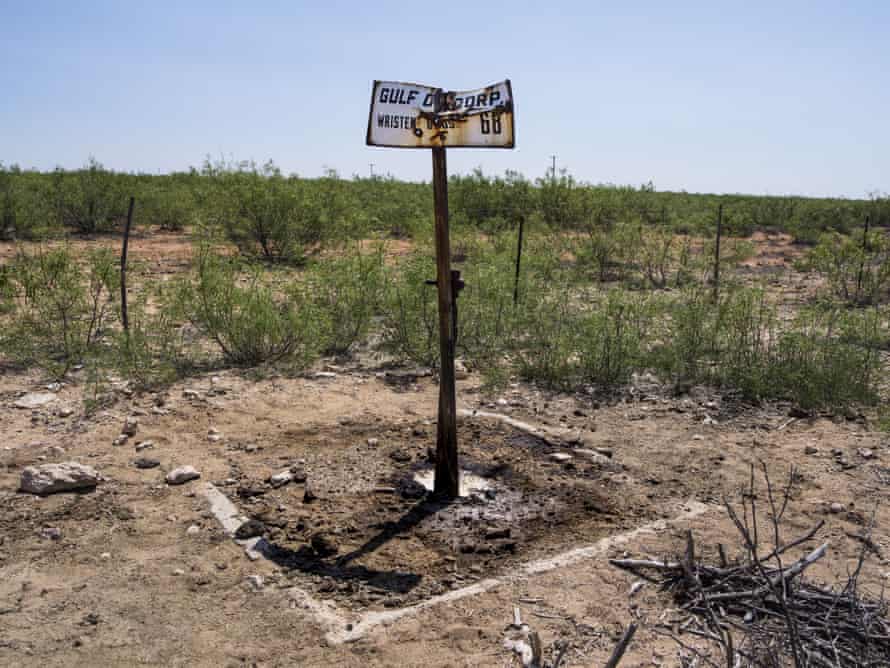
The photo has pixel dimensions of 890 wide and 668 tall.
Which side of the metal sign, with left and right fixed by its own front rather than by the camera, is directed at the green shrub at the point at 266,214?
back

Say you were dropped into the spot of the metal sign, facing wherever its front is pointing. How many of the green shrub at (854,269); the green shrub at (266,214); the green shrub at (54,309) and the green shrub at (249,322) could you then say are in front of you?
0

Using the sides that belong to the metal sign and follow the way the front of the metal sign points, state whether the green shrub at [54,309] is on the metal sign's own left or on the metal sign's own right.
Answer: on the metal sign's own right

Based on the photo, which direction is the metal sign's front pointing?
toward the camera

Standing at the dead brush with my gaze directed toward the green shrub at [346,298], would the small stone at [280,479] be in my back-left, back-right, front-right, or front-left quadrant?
front-left

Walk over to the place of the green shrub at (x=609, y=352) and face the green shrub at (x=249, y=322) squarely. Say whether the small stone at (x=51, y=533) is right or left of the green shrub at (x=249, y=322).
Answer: left

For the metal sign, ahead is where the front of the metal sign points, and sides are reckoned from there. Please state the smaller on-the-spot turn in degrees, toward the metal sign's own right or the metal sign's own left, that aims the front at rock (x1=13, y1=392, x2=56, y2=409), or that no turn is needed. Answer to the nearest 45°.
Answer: approximately 135° to the metal sign's own right

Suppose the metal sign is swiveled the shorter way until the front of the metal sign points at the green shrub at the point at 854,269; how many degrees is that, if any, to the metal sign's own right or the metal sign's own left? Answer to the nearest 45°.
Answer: approximately 135° to the metal sign's own left

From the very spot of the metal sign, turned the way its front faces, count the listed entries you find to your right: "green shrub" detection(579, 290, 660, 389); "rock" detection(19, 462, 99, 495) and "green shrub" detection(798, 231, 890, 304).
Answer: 1
